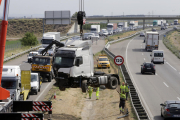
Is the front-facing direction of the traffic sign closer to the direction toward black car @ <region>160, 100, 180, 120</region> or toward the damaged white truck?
the black car

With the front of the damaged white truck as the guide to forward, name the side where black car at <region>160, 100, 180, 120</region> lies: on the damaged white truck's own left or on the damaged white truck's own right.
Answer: on the damaged white truck's own left

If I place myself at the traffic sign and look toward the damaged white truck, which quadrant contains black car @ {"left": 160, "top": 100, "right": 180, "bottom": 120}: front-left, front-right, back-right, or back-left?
front-left

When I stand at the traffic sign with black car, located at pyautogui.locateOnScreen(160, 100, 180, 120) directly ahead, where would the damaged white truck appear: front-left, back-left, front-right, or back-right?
front-right

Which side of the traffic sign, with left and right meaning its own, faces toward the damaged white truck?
right

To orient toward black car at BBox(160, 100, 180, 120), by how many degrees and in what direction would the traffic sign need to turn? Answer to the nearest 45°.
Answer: approximately 45° to its left

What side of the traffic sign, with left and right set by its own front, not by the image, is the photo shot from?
front
